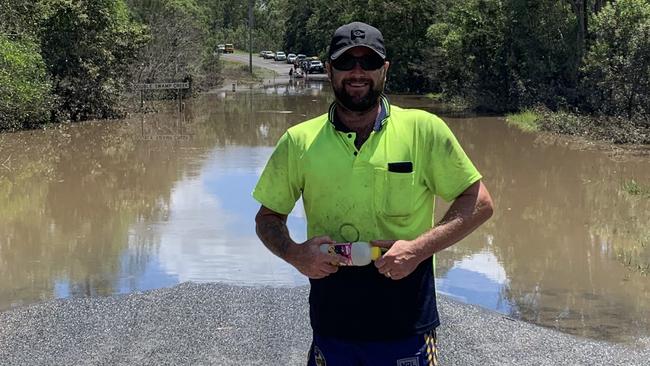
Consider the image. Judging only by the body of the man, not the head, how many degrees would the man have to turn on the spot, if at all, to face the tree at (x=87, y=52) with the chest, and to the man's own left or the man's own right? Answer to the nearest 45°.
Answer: approximately 135° to the man's own right

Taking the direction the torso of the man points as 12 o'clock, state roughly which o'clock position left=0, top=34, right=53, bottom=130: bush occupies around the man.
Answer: The bush is roughly at 5 o'clock from the man.

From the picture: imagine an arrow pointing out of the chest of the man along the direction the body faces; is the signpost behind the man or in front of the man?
behind

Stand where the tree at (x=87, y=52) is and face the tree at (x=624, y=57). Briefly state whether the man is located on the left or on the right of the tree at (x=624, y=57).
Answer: right

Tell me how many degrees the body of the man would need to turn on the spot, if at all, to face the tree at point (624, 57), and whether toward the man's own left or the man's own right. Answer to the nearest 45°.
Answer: approximately 180°

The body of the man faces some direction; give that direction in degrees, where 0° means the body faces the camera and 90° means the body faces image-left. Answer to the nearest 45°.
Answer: approximately 0°
